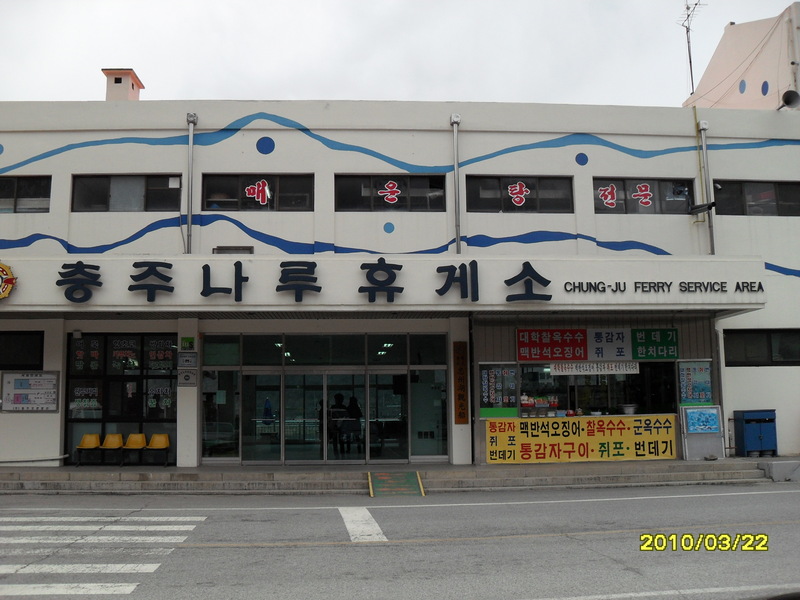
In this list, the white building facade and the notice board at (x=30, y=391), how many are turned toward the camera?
2

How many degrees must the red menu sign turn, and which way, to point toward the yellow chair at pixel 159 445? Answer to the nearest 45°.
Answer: approximately 90° to its right

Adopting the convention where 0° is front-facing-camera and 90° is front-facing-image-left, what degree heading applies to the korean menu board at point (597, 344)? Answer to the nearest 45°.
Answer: approximately 0°

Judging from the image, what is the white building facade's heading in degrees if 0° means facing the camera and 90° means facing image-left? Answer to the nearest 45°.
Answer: approximately 0°

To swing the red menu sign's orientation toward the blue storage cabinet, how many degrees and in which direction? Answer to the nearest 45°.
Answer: approximately 90° to its left

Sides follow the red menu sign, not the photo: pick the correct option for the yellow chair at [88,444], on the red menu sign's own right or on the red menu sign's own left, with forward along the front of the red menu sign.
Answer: on the red menu sign's own right

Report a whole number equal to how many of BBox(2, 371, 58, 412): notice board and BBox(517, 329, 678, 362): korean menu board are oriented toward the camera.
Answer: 2

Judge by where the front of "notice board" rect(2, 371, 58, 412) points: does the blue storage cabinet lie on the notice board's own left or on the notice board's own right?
on the notice board's own left
